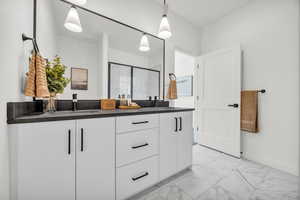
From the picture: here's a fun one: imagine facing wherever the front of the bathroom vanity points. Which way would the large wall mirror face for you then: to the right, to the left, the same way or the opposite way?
the same way

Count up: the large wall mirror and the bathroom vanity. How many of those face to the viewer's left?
0

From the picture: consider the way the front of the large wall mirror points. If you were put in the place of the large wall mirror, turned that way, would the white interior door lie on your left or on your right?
on your left

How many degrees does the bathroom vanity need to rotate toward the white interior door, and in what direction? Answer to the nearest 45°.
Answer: approximately 45° to its left

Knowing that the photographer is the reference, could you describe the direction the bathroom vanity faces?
facing the viewer and to the right of the viewer

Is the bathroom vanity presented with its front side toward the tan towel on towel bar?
no

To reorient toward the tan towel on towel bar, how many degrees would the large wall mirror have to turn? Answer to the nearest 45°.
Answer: approximately 45° to its left
